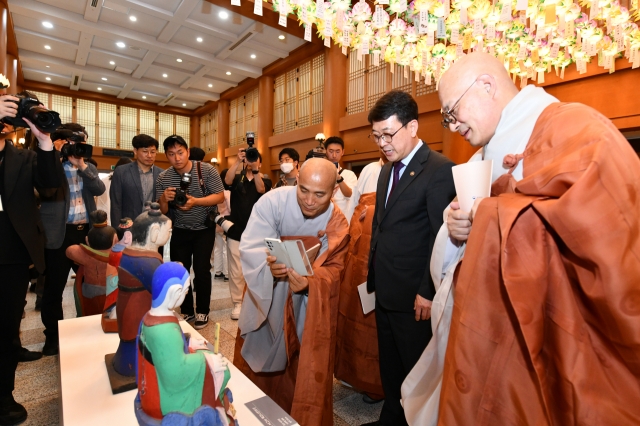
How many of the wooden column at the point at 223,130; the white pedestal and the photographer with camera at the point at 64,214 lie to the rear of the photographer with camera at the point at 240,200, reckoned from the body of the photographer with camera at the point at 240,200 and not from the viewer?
1

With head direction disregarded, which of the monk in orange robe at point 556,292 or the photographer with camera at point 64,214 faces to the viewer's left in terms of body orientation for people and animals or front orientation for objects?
the monk in orange robe

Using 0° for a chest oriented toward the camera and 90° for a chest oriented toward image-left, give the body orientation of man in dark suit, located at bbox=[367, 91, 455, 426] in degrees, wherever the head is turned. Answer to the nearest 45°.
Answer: approximately 45°

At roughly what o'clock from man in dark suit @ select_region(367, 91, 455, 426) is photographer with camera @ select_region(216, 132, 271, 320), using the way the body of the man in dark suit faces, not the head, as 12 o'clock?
The photographer with camera is roughly at 3 o'clock from the man in dark suit.

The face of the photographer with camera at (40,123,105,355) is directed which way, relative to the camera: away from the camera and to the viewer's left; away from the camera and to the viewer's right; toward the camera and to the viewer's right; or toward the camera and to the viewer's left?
toward the camera and to the viewer's right

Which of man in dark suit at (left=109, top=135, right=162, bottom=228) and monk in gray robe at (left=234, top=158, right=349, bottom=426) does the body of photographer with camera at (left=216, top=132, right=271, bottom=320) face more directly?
the monk in gray robe

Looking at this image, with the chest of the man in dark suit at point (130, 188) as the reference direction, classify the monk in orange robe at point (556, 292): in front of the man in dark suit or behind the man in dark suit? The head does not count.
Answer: in front

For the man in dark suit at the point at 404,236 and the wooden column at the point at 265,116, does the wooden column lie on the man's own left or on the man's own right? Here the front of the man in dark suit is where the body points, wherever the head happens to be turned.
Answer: on the man's own right

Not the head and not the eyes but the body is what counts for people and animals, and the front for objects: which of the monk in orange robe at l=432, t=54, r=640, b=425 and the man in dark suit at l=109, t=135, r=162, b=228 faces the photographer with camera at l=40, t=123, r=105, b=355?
the monk in orange robe

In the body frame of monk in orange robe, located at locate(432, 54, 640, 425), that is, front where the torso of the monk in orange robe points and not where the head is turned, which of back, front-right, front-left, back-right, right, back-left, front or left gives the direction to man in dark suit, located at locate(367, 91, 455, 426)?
front-right

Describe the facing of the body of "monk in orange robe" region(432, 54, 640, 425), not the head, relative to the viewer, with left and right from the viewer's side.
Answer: facing to the left of the viewer

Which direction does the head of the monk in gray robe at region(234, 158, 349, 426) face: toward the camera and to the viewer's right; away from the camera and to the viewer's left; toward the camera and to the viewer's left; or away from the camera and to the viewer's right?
toward the camera and to the viewer's left

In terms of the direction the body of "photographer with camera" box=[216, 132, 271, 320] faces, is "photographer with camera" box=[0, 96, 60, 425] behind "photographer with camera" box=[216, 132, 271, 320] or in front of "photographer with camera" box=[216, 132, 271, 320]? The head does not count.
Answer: in front

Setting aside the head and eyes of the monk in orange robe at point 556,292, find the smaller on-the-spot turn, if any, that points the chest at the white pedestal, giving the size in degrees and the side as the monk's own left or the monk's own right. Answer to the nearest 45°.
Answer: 0° — they already face it

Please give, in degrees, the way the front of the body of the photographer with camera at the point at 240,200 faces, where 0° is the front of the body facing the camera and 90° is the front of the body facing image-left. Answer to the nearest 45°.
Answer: approximately 0°

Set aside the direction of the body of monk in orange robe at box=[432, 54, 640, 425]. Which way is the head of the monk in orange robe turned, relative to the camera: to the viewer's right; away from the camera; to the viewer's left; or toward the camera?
to the viewer's left
